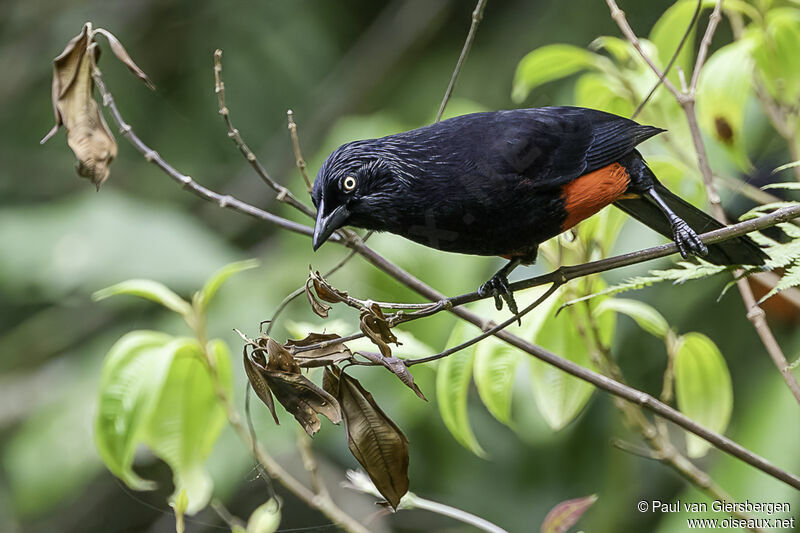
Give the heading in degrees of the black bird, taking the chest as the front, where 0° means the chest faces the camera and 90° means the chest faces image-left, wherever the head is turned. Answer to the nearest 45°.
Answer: approximately 90°
